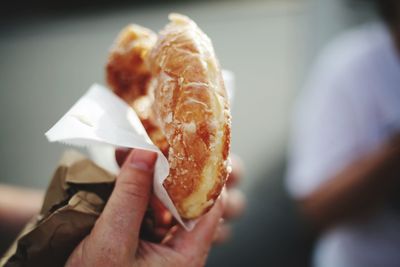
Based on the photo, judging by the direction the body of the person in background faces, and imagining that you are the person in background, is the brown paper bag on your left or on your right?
on your right
